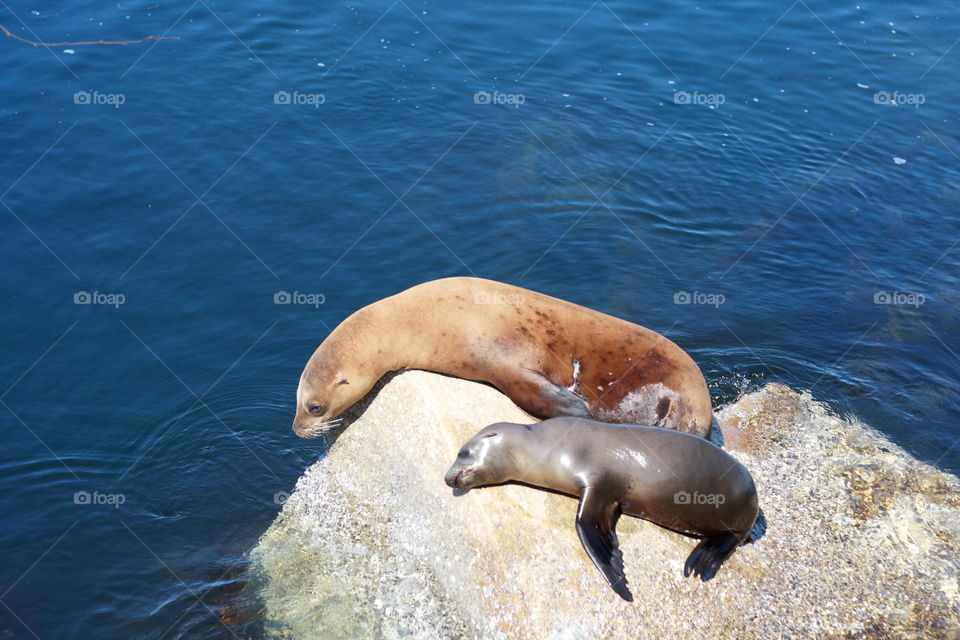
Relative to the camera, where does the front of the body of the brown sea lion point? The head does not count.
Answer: to the viewer's left

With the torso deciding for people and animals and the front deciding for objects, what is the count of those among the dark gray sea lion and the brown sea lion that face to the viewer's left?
2

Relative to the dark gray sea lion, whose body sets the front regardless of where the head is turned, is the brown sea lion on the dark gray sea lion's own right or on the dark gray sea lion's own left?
on the dark gray sea lion's own right

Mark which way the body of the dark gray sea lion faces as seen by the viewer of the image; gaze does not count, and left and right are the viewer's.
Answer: facing to the left of the viewer
